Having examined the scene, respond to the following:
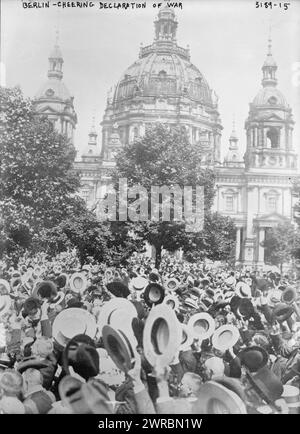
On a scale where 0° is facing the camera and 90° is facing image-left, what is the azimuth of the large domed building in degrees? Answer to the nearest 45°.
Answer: approximately 0°

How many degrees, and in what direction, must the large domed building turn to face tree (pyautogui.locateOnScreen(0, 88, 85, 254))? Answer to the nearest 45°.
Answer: approximately 45° to its right
